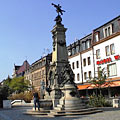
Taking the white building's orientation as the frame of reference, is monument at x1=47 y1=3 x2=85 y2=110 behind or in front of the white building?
in front

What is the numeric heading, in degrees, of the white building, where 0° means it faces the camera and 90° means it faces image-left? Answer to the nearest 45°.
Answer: approximately 45°
